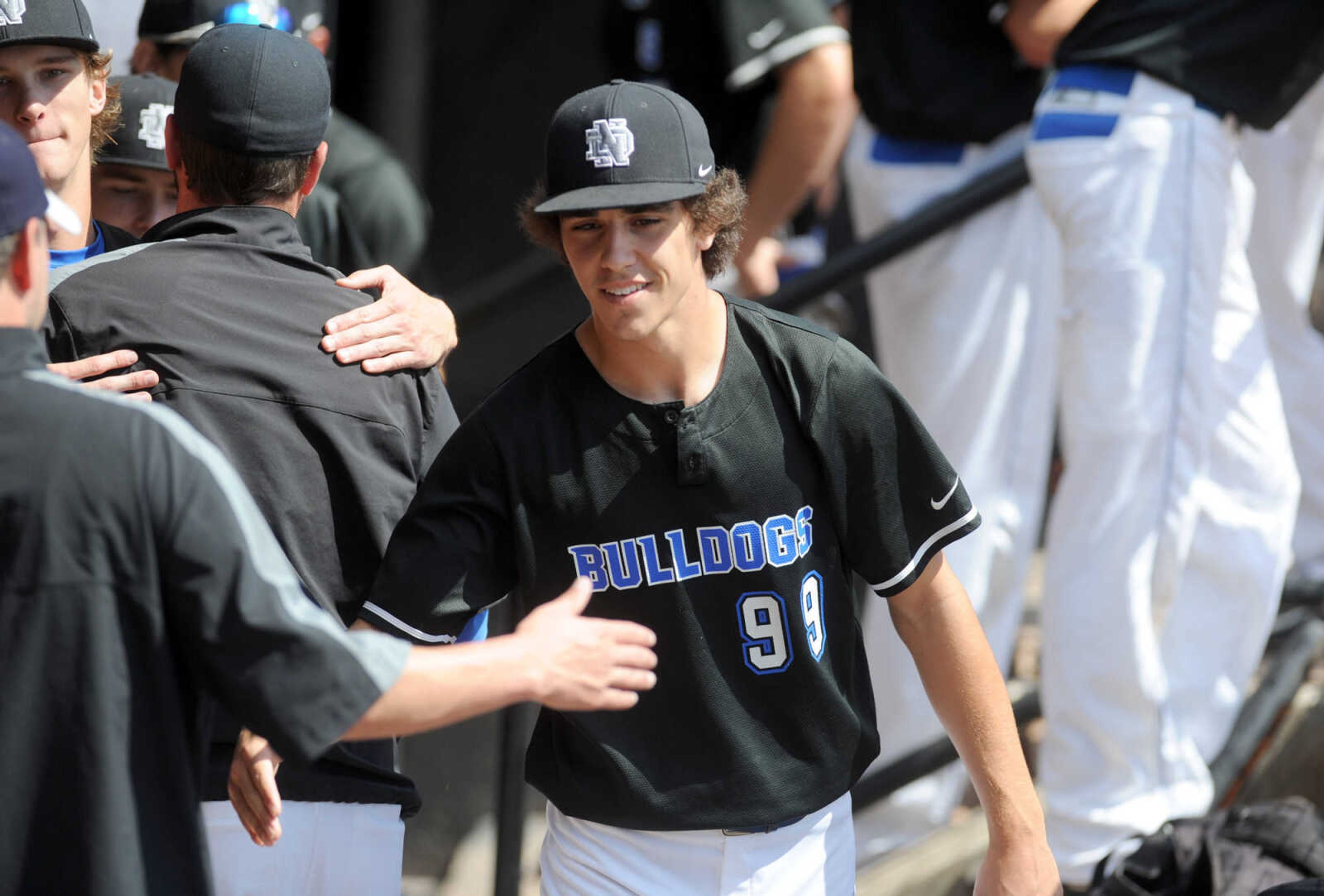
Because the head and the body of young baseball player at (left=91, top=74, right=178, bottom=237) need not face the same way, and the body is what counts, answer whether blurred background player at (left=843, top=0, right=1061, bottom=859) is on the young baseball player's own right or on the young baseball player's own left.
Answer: on the young baseball player's own left

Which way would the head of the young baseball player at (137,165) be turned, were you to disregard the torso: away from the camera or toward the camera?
toward the camera

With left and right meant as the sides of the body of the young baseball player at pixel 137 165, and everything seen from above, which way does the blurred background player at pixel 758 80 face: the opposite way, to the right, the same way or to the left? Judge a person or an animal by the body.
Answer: to the right

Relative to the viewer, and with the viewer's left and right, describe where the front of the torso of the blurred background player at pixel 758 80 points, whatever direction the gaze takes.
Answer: facing the viewer and to the left of the viewer

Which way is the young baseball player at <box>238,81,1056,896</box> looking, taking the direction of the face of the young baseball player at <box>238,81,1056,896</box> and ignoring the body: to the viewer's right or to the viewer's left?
to the viewer's left

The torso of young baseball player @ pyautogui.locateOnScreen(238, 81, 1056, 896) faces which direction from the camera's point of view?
toward the camera

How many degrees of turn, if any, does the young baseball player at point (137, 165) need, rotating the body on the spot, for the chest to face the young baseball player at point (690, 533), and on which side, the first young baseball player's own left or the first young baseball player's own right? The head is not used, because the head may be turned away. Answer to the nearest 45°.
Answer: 0° — they already face them

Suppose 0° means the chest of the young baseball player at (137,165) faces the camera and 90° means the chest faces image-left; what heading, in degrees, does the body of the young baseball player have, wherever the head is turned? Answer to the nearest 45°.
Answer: approximately 315°

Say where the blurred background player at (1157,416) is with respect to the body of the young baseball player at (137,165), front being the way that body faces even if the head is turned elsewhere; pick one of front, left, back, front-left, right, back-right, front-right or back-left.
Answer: front-left

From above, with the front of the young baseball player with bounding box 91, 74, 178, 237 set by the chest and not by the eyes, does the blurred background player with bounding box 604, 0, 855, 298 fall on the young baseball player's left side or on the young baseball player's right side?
on the young baseball player's left side

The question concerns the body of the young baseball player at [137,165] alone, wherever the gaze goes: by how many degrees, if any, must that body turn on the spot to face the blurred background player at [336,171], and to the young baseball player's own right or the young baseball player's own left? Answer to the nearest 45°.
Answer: approximately 90° to the young baseball player's own left

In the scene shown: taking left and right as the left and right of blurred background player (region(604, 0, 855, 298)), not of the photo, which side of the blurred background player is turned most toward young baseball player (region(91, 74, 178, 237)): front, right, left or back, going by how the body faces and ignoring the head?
front

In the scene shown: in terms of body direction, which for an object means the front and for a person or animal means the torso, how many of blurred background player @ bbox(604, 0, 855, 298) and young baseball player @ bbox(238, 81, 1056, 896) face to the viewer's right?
0
